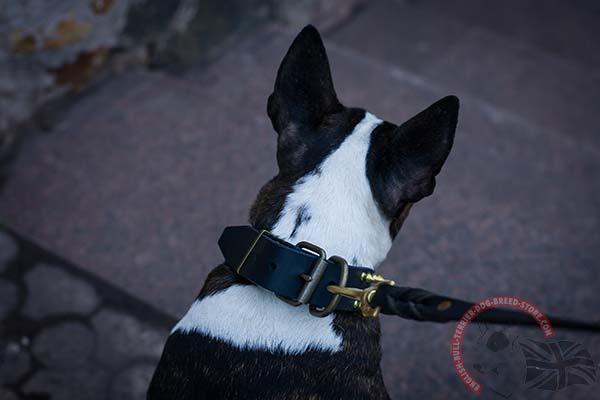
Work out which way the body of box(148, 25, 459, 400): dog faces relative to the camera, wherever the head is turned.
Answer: away from the camera
